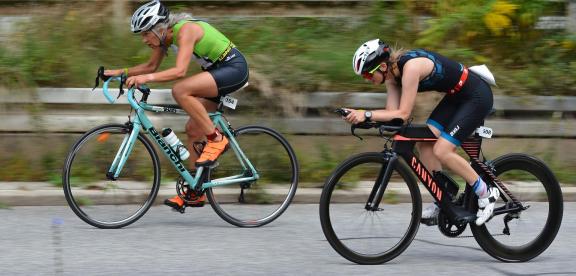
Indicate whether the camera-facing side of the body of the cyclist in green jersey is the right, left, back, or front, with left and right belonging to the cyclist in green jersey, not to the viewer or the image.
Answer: left

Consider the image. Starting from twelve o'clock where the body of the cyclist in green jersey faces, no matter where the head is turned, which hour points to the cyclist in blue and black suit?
The cyclist in blue and black suit is roughly at 7 o'clock from the cyclist in green jersey.

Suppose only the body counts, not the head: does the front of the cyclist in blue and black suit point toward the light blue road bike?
yes

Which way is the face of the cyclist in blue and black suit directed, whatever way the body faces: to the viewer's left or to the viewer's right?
to the viewer's left

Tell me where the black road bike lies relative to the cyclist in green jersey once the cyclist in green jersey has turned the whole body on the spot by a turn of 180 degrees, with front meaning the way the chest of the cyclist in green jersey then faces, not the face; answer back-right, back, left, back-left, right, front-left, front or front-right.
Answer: front-right

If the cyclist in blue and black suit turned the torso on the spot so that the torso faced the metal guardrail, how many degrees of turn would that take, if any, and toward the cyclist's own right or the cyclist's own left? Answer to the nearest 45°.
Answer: approximately 45° to the cyclist's own right

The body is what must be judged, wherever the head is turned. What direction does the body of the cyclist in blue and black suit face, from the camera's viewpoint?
to the viewer's left

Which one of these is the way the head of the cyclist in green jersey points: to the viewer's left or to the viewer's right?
to the viewer's left

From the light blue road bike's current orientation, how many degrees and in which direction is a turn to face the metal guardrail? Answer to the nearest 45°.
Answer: approximately 135° to its right

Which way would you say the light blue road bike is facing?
to the viewer's left
